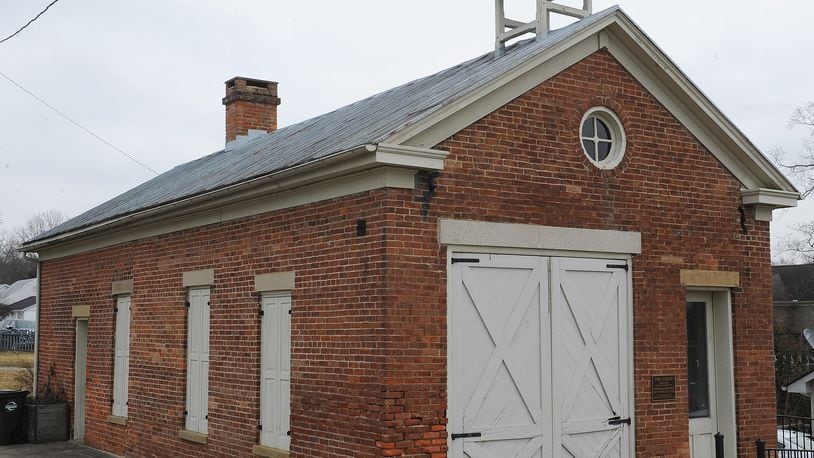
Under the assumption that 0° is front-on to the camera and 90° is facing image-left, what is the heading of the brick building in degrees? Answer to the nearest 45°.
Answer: approximately 315°

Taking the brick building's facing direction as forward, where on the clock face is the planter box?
The planter box is roughly at 6 o'clock from the brick building.

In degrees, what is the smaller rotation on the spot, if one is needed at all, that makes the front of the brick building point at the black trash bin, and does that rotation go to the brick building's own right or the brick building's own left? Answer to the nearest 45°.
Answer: approximately 180°
